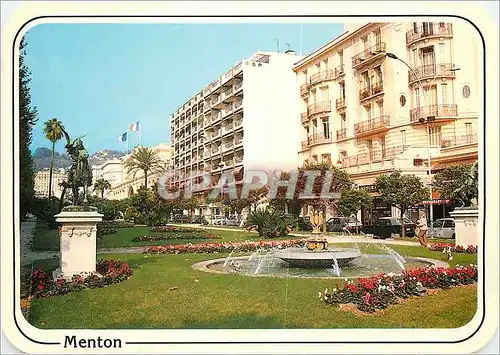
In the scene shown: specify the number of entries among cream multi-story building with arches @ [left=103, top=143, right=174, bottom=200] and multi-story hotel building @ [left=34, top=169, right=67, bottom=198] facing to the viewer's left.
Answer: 0

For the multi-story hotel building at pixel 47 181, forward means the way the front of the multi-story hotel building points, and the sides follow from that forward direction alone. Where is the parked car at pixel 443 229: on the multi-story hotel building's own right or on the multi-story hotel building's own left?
on the multi-story hotel building's own left

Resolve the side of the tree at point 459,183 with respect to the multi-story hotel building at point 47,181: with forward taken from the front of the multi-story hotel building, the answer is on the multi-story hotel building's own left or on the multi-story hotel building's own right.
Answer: on the multi-story hotel building's own left

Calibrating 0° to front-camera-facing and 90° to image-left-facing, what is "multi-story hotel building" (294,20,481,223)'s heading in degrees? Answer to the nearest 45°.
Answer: approximately 45°

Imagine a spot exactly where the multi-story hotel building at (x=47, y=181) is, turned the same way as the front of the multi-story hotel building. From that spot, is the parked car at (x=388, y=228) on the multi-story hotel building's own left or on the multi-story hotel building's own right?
on the multi-story hotel building's own left

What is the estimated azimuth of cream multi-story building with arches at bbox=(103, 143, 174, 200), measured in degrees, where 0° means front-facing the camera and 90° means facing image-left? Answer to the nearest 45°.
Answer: approximately 315°

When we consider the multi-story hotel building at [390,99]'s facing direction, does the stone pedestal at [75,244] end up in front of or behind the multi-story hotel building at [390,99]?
in front

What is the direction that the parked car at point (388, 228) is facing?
to the viewer's left
